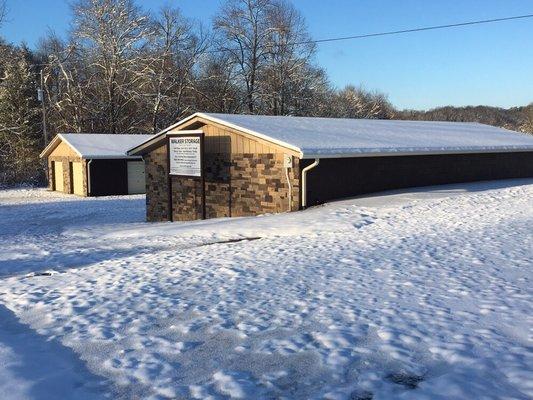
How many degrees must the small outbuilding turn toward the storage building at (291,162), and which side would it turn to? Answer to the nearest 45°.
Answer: approximately 45° to its left

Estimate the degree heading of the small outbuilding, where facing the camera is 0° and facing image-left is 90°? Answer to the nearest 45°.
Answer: approximately 45°

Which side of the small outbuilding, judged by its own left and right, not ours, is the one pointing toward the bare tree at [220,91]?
back

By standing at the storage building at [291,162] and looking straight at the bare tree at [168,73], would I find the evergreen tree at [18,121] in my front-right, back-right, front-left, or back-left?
front-left

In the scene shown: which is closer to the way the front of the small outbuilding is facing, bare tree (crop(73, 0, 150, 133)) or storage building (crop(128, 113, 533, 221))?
the storage building

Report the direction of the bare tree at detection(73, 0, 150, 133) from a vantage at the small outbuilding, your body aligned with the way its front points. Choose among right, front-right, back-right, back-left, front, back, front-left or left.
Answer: back-right

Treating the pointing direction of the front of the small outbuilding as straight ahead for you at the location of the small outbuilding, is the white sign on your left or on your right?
on your left

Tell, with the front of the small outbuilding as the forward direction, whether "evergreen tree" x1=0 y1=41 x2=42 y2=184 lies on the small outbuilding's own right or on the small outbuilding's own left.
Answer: on the small outbuilding's own right
